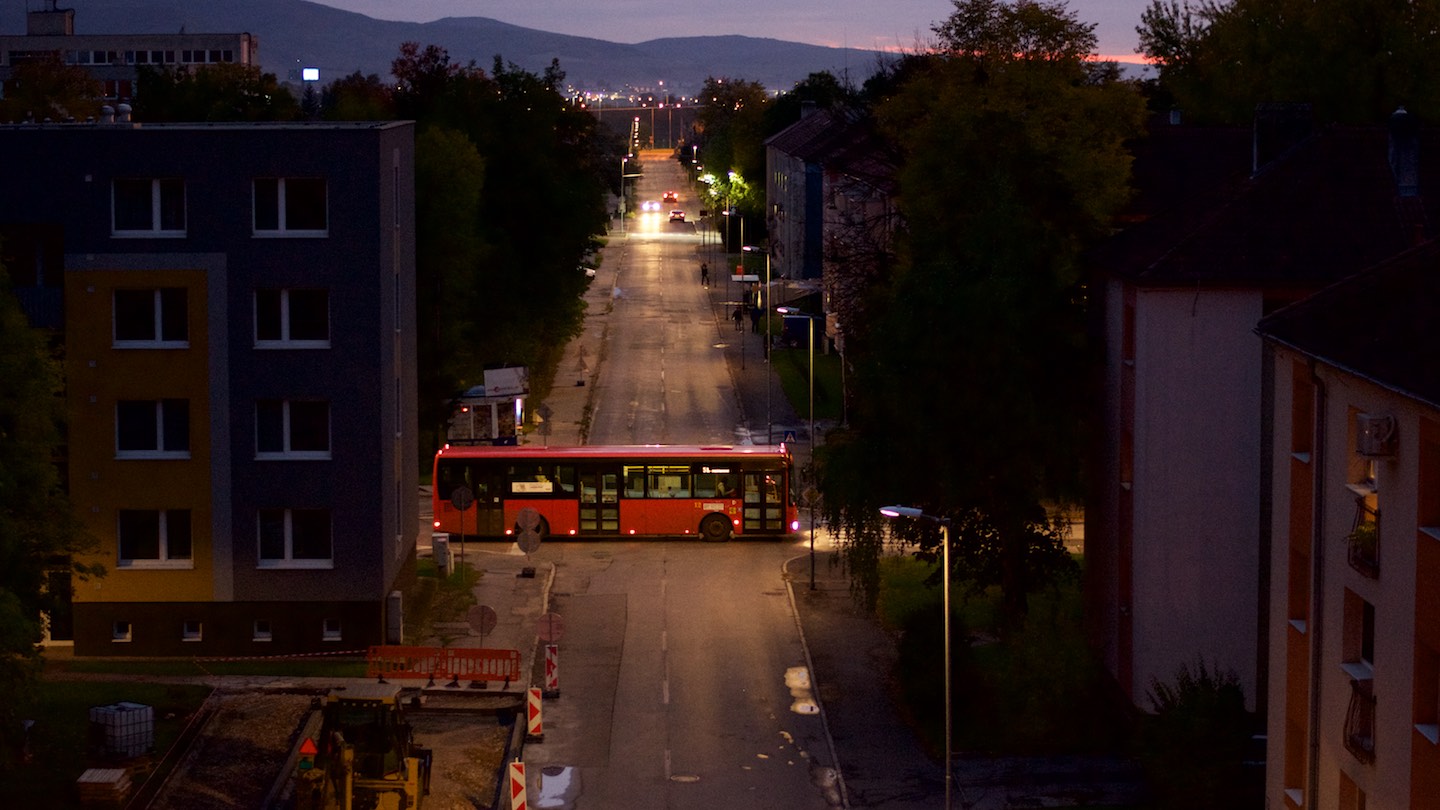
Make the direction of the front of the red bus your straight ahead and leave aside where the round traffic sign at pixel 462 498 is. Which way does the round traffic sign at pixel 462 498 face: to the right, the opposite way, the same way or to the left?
to the left

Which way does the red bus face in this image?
to the viewer's right

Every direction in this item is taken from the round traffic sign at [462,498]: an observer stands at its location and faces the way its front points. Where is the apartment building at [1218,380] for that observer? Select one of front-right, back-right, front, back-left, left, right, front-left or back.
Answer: back-right

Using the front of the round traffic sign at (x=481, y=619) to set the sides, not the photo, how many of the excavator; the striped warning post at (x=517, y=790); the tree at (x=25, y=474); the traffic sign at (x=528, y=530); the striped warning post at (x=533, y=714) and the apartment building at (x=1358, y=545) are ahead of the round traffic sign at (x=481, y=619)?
1

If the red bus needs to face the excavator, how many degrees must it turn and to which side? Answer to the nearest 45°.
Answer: approximately 90° to its right

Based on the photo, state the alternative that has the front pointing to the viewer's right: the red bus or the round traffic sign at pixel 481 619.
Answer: the red bus

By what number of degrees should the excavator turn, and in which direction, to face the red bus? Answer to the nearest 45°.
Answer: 0° — it already faces it

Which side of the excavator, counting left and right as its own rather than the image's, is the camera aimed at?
back

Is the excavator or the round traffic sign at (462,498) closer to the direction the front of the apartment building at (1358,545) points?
the excavator

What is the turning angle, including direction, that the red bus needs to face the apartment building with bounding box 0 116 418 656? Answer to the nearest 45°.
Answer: approximately 135° to its right

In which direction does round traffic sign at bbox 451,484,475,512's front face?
away from the camera
